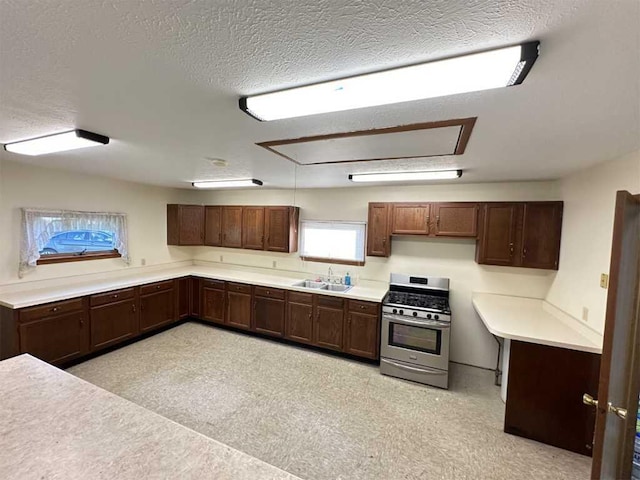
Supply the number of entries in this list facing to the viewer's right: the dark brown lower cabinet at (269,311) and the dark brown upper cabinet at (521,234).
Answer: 0

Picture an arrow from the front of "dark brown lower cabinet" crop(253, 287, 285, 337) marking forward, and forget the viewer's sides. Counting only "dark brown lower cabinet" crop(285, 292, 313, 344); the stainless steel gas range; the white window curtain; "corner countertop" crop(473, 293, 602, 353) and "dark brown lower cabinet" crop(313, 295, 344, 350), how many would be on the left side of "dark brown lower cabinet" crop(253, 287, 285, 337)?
4

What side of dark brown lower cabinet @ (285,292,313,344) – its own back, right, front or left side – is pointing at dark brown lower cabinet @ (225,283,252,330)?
right

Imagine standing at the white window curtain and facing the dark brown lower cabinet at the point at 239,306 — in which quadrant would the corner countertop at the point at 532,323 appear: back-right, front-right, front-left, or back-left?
front-right

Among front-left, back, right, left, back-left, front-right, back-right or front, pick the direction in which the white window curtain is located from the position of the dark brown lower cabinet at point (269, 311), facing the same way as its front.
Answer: front-right

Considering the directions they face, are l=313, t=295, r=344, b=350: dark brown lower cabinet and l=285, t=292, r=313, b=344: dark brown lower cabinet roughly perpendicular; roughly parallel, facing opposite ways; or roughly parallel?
roughly parallel

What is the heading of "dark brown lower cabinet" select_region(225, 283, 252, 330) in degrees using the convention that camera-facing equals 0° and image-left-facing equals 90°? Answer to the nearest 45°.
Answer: approximately 45°

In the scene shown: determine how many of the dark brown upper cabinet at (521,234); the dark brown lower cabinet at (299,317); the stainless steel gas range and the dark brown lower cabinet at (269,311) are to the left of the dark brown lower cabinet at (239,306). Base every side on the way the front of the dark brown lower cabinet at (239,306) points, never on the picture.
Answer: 4

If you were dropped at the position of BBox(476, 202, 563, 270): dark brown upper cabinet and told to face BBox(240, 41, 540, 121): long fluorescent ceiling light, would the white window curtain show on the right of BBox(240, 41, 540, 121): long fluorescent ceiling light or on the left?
right

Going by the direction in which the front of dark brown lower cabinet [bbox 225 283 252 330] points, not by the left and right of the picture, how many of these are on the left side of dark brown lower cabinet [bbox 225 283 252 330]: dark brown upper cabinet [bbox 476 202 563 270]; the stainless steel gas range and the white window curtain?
2

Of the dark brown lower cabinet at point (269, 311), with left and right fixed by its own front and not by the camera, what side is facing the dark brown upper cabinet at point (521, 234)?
left

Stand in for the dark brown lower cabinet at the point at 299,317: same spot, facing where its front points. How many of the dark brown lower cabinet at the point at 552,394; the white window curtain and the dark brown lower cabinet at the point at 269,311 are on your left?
1

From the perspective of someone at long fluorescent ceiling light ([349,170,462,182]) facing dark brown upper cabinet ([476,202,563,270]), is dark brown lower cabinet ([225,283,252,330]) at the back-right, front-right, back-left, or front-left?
back-left

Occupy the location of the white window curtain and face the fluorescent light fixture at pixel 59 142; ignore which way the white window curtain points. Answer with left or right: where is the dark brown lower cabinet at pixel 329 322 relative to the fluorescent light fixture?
left

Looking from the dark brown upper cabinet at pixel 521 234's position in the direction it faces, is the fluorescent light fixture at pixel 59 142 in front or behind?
in front

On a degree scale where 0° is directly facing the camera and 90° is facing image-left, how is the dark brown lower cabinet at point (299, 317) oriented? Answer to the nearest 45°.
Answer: approximately 45°

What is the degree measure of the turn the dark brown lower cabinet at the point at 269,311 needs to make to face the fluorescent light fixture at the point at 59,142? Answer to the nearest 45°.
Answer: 0° — it already faces it

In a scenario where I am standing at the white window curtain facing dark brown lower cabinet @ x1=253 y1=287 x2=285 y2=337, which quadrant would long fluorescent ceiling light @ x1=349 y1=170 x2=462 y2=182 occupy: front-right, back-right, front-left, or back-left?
front-right

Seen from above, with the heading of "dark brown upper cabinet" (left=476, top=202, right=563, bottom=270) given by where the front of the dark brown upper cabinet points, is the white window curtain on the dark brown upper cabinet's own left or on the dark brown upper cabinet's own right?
on the dark brown upper cabinet's own right

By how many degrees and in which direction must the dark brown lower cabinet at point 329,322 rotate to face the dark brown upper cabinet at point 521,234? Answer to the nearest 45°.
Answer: approximately 135° to its left

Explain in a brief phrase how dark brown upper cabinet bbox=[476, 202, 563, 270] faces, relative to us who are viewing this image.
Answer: facing the viewer
